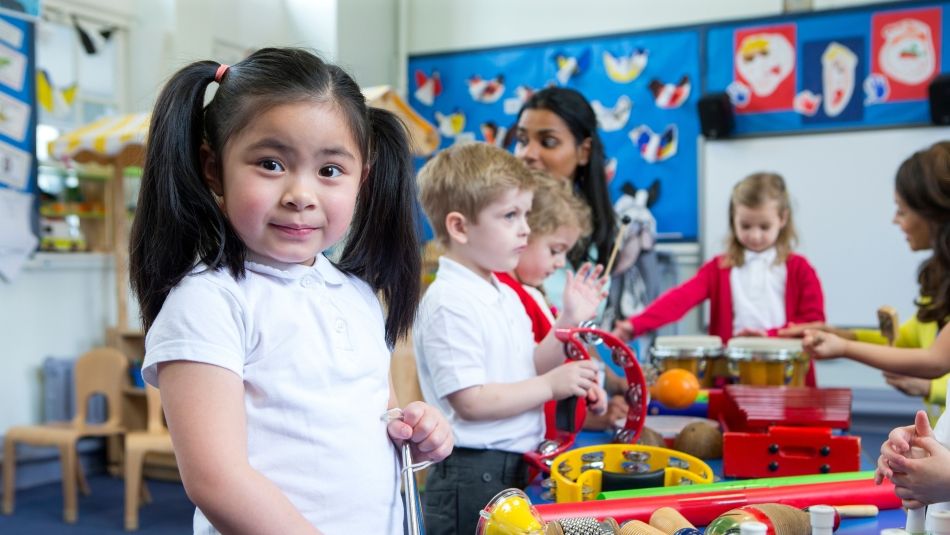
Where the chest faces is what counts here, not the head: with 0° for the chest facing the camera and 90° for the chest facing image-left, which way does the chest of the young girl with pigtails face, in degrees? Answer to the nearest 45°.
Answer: approximately 315°

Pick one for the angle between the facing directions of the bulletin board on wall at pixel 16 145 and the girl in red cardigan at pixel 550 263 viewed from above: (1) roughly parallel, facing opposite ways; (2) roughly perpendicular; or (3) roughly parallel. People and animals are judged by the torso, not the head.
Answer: roughly parallel

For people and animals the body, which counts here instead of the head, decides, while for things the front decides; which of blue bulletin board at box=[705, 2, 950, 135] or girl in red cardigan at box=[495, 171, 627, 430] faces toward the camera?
the blue bulletin board

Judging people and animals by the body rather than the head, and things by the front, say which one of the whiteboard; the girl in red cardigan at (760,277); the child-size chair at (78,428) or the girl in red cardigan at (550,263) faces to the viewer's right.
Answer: the girl in red cardigan at (550,263)

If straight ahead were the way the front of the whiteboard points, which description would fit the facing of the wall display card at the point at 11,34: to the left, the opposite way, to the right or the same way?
to the left

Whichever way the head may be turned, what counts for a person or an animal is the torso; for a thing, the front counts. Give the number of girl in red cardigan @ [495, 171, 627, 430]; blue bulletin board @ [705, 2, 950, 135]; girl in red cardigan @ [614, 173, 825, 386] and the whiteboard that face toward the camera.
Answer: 3

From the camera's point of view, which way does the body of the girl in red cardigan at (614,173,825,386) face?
toward the camera

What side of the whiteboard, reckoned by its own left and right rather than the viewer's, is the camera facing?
front

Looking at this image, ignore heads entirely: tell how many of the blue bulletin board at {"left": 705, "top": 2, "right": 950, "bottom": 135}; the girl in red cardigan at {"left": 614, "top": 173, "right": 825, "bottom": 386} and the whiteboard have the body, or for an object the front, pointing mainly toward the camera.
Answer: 3

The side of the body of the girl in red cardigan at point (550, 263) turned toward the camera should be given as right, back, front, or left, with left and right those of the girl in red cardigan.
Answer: right

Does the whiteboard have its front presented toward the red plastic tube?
yes

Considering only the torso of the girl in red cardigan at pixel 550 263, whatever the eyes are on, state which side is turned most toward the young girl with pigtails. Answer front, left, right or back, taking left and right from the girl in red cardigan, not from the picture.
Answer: right

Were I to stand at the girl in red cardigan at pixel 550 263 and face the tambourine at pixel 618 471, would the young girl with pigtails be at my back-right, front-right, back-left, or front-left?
front-right

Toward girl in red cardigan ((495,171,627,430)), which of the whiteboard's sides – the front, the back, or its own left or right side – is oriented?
front

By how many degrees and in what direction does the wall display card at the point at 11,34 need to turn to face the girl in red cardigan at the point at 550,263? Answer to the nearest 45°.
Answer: approximately 45° to its right

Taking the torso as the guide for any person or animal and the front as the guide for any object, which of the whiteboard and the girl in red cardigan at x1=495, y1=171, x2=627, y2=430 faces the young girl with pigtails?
the whiteboard

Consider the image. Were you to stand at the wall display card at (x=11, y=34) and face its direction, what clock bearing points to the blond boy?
The blond boy is roughly at 1 o'clock from the wall display card.

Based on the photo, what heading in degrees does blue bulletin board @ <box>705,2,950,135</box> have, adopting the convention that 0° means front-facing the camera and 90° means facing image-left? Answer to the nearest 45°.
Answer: approximately 0°
